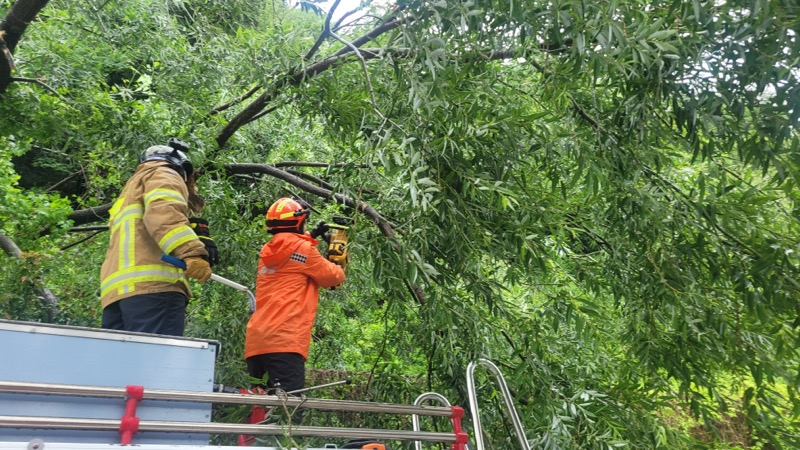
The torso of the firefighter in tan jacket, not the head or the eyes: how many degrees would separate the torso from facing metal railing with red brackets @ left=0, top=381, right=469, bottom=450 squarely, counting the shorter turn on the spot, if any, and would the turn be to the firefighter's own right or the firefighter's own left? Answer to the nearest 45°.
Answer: approximately 135° to the firefighter's own right

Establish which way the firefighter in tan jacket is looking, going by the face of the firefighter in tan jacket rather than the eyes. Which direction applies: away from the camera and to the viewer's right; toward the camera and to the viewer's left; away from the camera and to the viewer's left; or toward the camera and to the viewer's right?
away from the camera and to the viewer's right

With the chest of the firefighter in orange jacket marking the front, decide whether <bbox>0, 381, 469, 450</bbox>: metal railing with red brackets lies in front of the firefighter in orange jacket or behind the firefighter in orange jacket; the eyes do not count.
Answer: behind

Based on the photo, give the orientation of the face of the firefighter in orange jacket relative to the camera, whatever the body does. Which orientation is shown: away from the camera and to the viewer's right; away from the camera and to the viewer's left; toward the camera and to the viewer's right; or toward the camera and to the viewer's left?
away from the camera and to the viewer's right

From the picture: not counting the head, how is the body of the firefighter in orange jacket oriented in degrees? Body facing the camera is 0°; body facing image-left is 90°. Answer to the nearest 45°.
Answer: approximately 225°

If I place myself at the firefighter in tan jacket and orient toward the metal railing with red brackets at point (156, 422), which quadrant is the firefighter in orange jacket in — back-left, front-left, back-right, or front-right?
back-left

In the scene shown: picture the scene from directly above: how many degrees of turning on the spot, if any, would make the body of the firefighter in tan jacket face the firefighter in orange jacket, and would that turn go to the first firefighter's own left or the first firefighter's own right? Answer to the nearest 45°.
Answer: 0° — they already face them

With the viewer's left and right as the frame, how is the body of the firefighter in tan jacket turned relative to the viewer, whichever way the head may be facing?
facing away from the viewer and to the right of the viewer

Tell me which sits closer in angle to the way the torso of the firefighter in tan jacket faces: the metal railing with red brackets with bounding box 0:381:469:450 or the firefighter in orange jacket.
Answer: the firefighter in orange jacket
